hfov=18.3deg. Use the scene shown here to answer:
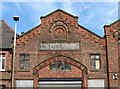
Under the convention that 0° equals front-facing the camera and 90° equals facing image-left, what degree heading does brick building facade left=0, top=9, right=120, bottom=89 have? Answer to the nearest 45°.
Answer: approximately 0°
